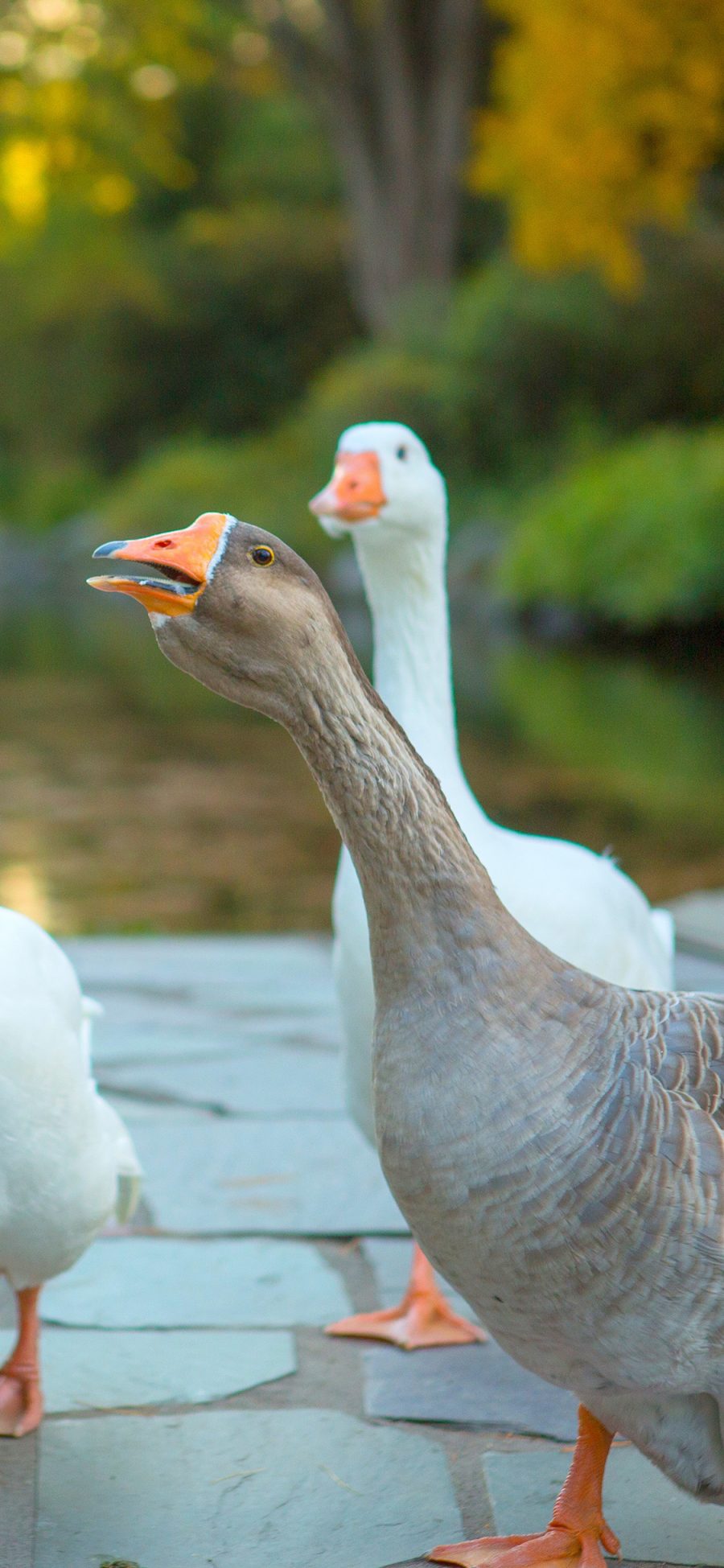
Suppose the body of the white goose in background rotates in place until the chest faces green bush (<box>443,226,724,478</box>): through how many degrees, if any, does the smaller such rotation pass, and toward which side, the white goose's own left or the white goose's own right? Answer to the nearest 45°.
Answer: approximately 135° to the white goose's own right

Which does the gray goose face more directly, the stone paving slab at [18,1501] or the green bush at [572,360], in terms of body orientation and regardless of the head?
the stone paving slab

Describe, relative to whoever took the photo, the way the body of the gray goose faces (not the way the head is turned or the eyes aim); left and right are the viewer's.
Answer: facing to the left of the viewer

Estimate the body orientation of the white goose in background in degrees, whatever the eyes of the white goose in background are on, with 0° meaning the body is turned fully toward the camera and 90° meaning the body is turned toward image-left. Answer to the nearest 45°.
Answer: approximately 45°

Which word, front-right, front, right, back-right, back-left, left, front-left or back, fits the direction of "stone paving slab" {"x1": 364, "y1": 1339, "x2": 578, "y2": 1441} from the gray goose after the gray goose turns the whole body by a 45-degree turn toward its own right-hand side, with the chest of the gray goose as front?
front-right

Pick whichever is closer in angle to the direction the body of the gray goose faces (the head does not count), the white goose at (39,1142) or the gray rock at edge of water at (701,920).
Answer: the white goose

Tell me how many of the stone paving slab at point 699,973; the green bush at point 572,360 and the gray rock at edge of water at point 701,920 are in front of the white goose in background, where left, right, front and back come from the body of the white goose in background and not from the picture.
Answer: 0

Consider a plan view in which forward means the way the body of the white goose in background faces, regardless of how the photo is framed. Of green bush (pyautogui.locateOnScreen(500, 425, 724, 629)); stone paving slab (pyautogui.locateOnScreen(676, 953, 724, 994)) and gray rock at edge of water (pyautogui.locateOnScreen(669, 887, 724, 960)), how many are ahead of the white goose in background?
0

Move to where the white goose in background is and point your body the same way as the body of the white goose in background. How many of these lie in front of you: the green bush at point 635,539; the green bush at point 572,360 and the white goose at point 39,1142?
1

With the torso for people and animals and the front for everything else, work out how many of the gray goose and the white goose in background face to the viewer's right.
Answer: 0

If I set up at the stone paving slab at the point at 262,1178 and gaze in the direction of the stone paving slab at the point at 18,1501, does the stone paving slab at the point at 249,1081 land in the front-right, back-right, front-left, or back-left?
back-right
